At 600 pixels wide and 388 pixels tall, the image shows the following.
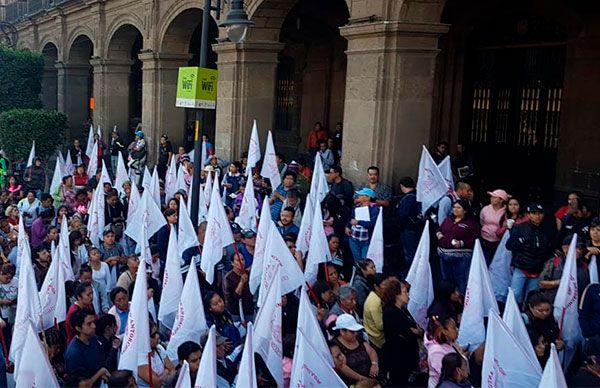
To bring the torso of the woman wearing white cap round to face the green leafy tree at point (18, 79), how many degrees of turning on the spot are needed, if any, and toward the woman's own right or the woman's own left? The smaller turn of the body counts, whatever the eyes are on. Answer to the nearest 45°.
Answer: approximately 180°

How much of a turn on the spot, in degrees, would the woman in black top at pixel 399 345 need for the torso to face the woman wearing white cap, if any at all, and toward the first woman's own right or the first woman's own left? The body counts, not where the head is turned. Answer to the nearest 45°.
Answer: approximately 135° to the first woman's own right

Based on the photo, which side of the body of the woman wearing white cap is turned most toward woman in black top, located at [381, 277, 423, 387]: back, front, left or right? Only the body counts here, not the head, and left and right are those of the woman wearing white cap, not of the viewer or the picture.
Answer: left
